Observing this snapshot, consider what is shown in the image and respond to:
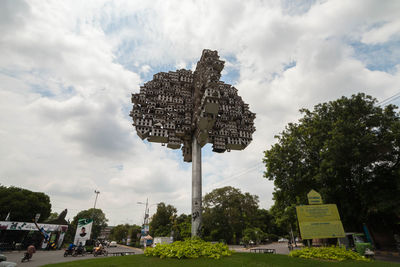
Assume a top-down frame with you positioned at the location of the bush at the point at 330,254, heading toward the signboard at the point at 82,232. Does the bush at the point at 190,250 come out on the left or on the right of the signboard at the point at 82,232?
left

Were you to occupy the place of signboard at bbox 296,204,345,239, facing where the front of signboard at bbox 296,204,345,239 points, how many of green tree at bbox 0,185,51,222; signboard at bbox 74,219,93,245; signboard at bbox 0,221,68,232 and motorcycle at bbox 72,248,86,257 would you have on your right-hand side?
4

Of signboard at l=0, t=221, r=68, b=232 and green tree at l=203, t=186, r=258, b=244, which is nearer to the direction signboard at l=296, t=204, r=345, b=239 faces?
the signboard

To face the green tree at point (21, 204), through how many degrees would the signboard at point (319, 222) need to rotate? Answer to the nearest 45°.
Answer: approximately 90° to its right

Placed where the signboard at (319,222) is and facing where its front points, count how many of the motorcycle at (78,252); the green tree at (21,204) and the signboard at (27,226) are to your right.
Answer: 3

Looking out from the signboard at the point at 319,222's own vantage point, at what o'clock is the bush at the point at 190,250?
The bush is roughly at 2 o'clock from the signboard.

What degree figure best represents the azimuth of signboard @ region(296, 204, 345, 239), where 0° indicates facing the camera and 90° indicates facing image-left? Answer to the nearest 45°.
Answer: approximately 0°

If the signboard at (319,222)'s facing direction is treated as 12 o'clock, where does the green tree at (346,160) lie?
The green tree is roughly at 7 o'clock from the signboard.

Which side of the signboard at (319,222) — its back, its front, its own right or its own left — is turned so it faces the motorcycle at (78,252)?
right

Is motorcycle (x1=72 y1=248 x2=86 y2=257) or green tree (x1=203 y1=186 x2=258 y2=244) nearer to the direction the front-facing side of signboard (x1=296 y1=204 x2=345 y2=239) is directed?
the motorcycle
